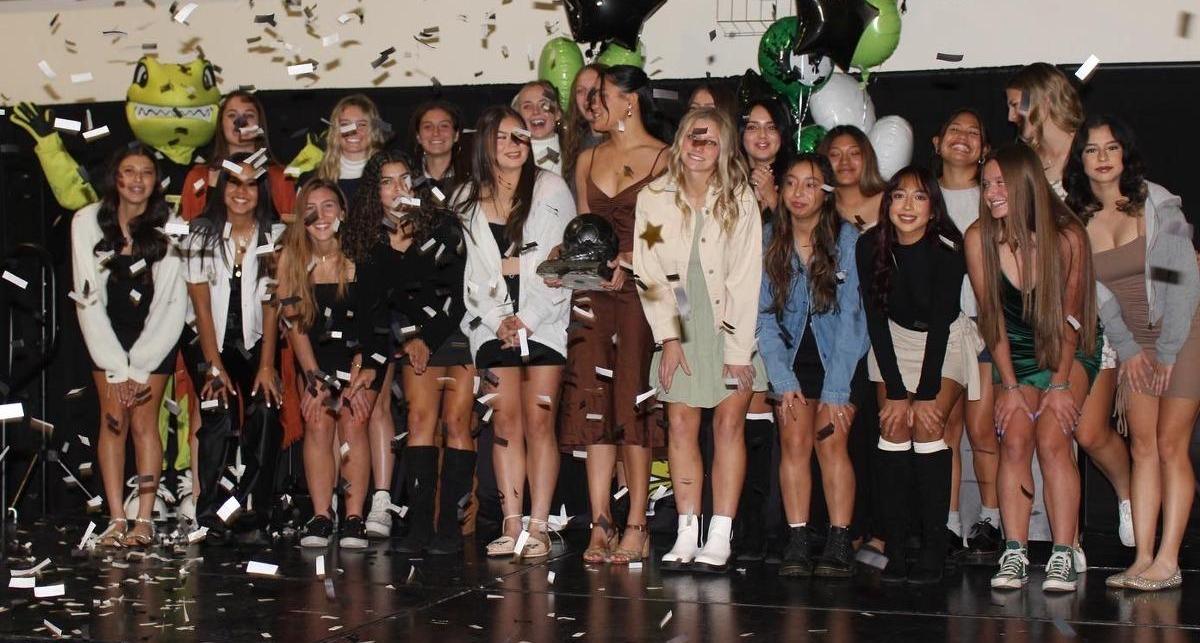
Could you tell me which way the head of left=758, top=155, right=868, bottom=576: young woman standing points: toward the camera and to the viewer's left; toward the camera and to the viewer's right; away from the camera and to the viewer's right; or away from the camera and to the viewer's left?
toward the camera and to the viewer's left

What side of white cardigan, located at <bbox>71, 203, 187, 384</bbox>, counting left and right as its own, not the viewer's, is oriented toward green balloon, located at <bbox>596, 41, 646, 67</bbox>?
left

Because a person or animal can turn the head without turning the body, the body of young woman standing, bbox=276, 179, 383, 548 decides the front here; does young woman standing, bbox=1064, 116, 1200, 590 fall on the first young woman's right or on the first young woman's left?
on the first young woman's left

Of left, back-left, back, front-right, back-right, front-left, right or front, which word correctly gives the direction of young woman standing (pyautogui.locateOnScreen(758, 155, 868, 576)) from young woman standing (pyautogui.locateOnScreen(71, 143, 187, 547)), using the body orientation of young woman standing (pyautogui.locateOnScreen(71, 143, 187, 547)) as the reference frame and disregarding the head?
front-left

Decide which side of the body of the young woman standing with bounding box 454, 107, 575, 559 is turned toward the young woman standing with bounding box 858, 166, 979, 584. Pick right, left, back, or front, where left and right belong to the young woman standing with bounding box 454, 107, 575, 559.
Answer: left

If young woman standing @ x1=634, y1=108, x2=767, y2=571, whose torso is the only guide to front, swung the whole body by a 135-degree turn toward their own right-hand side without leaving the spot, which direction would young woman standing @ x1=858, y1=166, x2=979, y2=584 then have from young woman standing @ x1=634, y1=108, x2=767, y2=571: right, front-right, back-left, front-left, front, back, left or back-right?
back-right

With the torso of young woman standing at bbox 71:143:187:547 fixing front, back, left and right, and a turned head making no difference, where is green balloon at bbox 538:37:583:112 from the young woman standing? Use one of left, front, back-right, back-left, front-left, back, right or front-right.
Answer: left
